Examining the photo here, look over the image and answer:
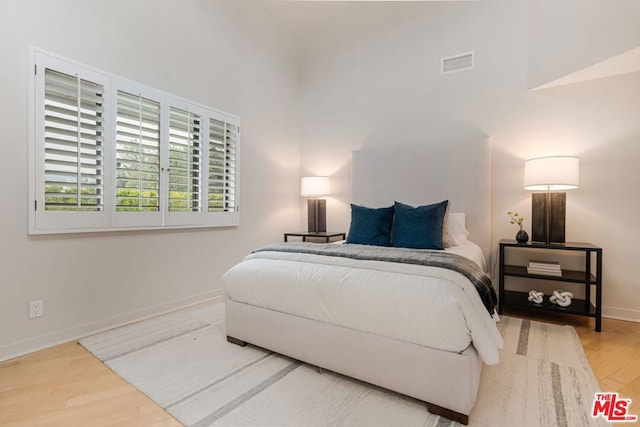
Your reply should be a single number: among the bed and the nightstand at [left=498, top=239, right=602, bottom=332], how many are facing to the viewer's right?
0

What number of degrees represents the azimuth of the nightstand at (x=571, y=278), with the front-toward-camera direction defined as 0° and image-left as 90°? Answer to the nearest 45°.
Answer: approximately 0°

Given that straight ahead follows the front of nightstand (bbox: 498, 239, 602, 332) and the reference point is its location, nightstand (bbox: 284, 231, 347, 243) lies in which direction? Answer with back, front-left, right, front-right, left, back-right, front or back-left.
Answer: right

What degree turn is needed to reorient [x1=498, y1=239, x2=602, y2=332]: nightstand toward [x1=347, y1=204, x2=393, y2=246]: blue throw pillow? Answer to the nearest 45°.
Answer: approximately 45° to its right

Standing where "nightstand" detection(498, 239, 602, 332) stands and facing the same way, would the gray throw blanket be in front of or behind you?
in front

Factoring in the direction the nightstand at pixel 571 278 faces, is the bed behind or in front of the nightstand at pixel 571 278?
in front

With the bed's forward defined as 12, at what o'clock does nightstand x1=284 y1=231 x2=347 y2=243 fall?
The nightstand is roughly at 4 o'clock from the bed.

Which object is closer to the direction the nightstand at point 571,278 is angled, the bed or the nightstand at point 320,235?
the bed

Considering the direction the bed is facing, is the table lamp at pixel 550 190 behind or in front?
behind

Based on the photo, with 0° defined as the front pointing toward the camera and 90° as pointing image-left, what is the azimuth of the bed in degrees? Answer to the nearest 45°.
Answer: approximately 45°
